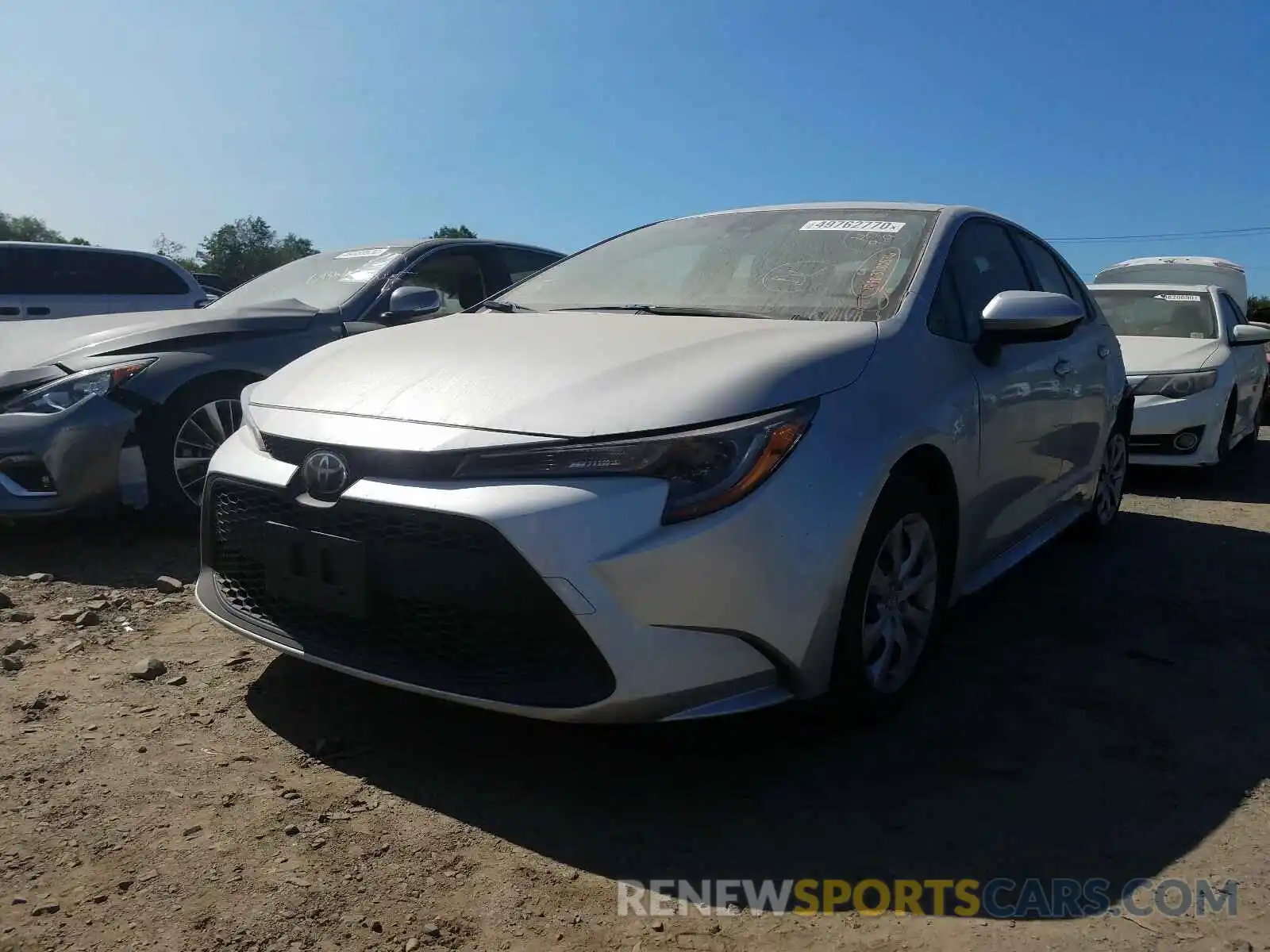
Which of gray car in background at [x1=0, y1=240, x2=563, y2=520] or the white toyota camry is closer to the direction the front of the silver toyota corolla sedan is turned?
the gray car in background

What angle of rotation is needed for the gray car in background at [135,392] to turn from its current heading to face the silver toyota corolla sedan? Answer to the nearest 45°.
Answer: approximately 90° to its left

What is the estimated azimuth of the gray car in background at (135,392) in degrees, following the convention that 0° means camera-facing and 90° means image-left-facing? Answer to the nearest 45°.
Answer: approximately 45°

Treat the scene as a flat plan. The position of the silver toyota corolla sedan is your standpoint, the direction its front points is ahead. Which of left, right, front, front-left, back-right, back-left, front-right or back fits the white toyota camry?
back

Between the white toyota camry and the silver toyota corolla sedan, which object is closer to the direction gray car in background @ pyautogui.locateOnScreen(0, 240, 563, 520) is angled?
the silver toyota corolla sedan
